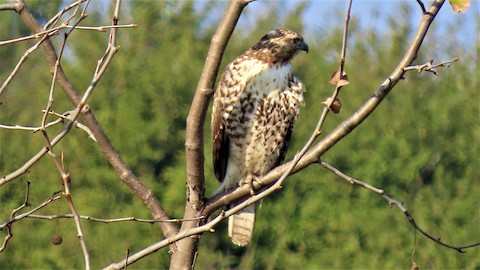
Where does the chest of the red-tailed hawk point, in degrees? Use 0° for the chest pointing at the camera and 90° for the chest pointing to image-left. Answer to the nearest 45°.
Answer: approximately 315°
